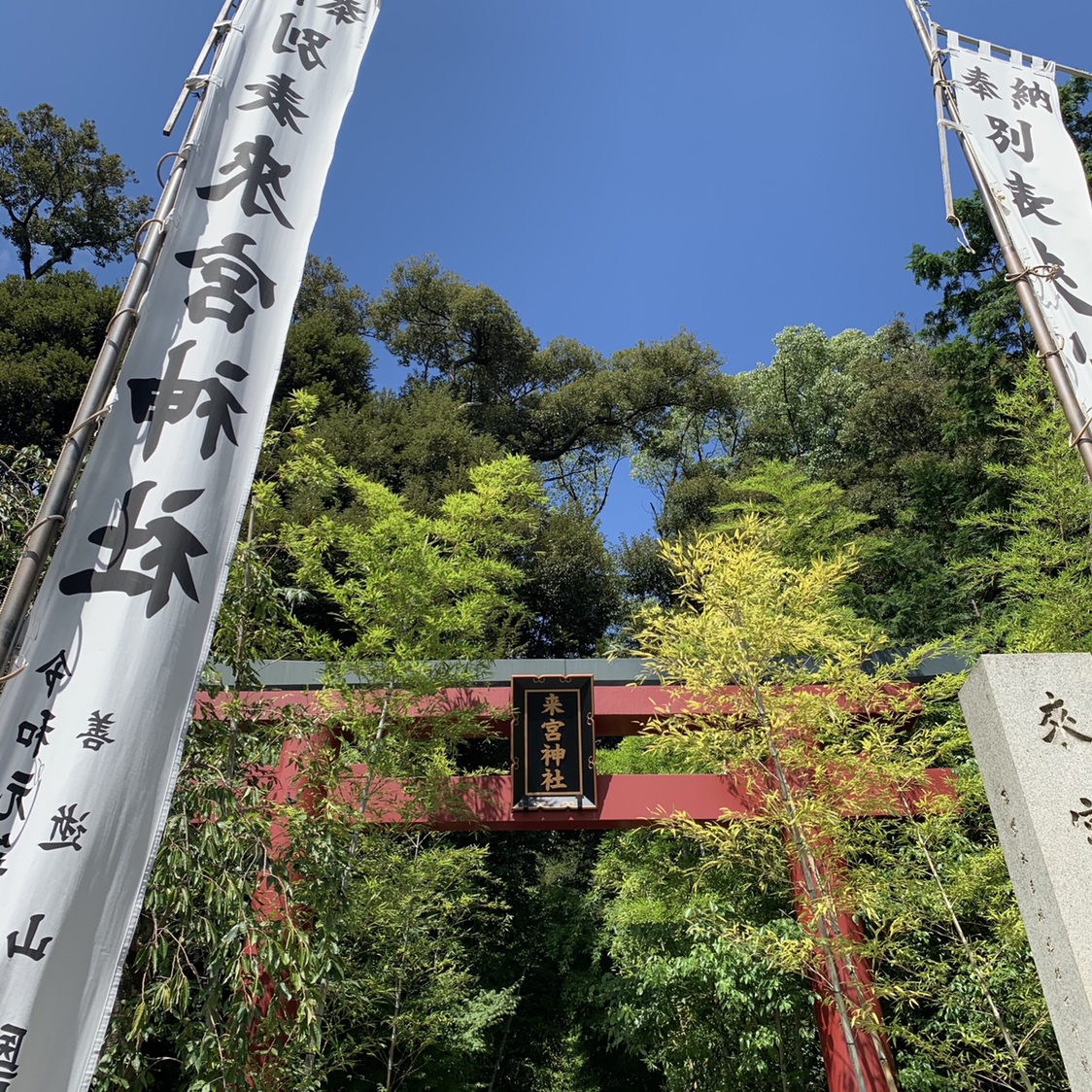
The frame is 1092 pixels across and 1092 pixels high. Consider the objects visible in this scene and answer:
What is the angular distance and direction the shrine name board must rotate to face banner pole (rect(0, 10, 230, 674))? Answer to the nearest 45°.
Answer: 0° — it already faces it

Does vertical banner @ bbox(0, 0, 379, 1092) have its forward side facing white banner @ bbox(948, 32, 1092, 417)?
no

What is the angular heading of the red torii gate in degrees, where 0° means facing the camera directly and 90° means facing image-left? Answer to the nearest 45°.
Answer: approximately 0°

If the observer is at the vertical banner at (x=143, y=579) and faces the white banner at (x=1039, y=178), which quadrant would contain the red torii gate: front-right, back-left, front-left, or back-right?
front-left

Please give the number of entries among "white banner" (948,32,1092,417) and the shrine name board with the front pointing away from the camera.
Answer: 0

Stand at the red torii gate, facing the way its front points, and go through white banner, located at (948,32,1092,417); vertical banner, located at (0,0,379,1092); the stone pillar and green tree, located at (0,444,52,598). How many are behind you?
0

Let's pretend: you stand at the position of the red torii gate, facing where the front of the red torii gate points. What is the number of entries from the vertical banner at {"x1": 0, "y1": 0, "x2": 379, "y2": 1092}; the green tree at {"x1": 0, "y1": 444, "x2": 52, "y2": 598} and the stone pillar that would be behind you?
0

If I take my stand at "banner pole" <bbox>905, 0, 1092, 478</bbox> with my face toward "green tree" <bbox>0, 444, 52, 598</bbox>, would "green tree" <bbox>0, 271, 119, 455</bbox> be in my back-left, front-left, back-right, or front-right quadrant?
front-right

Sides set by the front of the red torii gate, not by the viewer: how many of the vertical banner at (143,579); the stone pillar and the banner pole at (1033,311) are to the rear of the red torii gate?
0

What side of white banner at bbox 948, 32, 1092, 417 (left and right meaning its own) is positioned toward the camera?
front

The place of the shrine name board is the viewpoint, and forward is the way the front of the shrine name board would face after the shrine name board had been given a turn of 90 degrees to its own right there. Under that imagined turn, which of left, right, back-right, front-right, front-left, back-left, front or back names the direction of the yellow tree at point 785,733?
back-left
